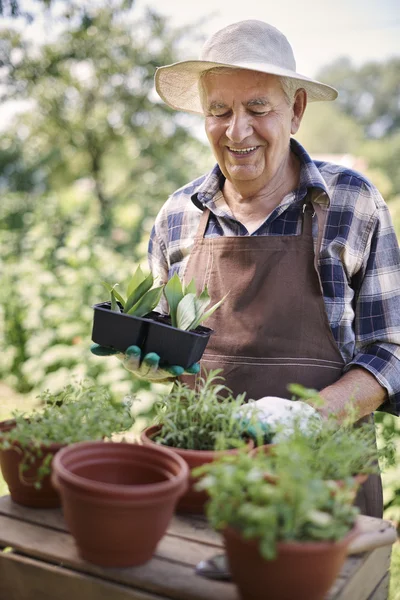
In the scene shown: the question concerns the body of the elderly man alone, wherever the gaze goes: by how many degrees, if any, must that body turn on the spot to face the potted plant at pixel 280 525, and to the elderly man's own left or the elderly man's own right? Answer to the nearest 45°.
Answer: approximately 45° to the elderly man's own left

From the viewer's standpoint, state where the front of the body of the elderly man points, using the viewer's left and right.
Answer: facing the viewer and to the left of the viewer

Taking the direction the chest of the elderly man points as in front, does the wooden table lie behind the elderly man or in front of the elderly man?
in front

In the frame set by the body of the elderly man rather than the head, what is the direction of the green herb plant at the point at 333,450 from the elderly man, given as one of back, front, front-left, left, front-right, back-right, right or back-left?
front-left

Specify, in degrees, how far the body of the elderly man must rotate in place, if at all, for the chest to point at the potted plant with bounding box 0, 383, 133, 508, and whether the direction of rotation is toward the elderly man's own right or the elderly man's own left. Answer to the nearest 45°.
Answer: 0° — they already face it

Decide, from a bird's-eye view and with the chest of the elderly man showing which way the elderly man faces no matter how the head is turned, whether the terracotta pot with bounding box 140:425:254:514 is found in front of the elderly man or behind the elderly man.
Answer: in front
